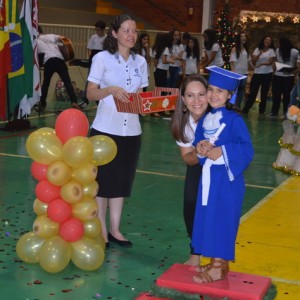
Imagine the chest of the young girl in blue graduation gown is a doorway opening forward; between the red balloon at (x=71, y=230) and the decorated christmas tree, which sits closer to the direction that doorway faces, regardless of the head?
the red balloon

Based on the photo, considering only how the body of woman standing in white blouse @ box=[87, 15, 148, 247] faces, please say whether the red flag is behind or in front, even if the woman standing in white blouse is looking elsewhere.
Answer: behind

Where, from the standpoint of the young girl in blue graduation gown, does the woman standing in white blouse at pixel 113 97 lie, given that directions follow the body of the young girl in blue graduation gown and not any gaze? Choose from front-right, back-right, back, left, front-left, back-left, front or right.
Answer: right

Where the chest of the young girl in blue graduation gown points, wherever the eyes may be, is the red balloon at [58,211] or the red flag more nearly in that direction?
the red balloon

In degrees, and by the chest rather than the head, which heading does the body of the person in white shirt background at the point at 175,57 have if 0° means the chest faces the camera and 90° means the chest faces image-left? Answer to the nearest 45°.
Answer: approximately 45°
